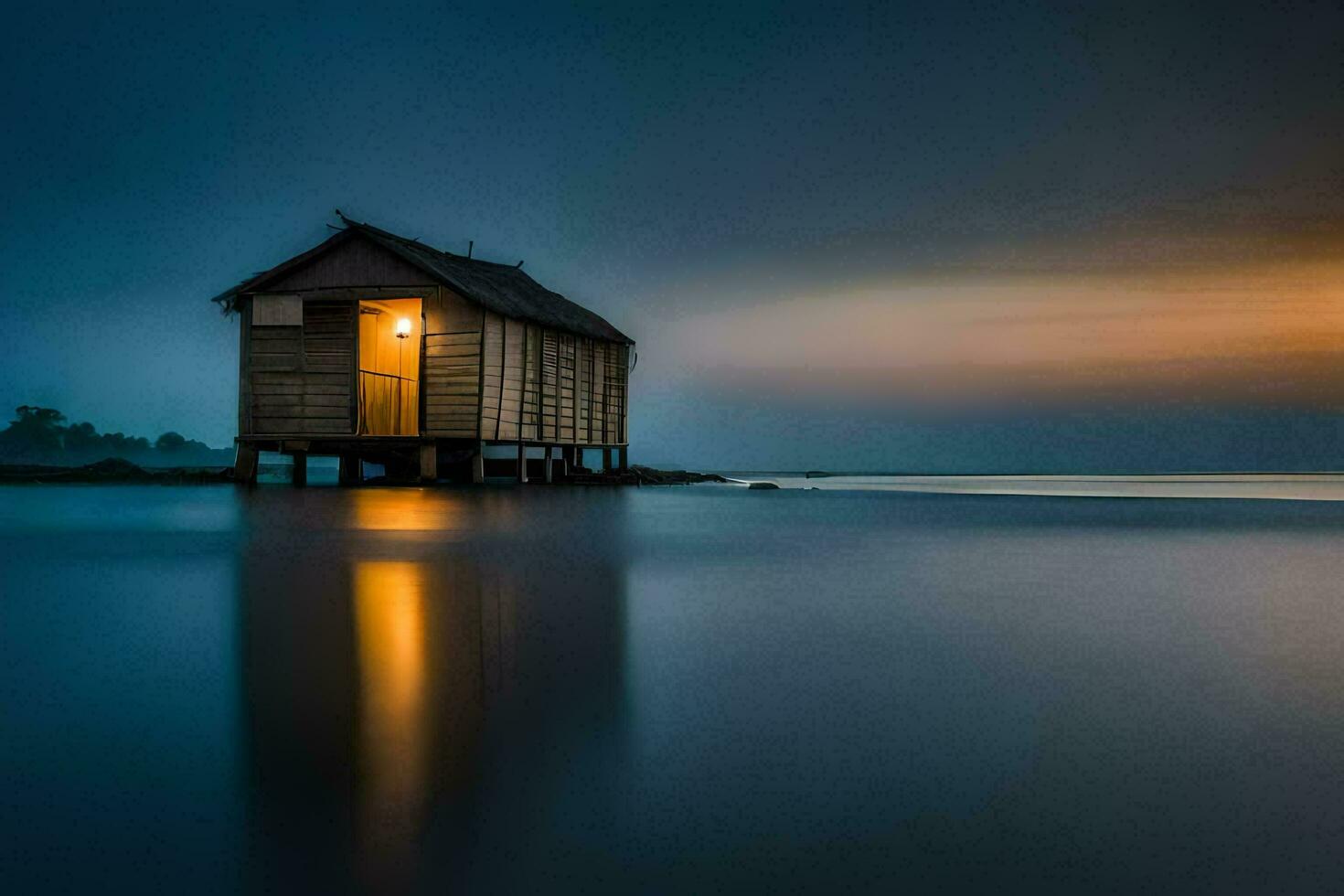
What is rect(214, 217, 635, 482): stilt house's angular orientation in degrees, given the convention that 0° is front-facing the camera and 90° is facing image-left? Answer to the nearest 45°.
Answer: approximately 45°
